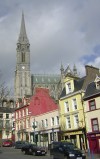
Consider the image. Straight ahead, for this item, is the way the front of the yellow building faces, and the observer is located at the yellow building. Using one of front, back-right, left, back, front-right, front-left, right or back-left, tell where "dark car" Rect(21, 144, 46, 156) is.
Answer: front

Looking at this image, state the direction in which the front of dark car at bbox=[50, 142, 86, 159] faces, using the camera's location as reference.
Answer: facing the viewer and to the right of the viewer

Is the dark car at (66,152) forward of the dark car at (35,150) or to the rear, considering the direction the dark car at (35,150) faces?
forward

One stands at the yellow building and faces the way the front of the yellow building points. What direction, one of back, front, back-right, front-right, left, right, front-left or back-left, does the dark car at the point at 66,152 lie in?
front-left

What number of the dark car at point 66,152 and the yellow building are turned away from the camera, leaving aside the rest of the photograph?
0

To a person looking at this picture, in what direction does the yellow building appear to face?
facing the viewer and to the left of the viewer

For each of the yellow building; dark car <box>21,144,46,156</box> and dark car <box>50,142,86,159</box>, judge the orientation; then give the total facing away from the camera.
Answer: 0

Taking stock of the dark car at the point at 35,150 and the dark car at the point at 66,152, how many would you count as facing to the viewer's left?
0
